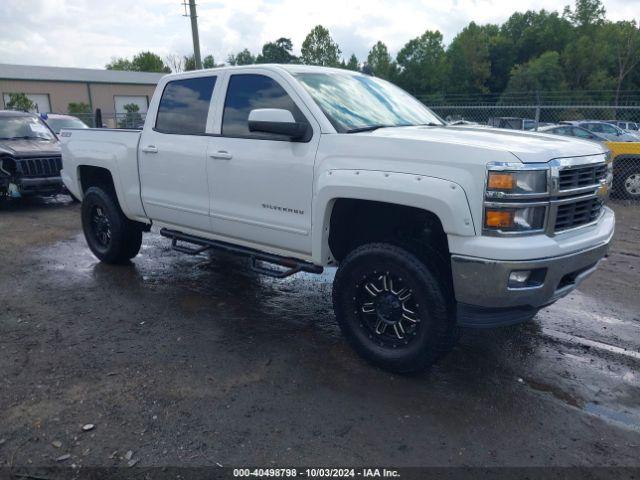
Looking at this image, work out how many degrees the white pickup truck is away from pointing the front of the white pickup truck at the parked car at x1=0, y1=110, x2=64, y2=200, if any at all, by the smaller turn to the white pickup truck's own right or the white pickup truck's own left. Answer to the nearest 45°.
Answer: approximately 180°

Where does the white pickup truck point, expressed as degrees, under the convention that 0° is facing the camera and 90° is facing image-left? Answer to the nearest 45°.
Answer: approximately 315°

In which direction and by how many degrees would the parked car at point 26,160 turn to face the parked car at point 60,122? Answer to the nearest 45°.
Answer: approximately 135° to its left

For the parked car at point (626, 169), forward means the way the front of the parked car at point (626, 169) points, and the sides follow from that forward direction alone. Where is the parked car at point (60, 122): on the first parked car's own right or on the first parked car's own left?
on the first parked car's own right
